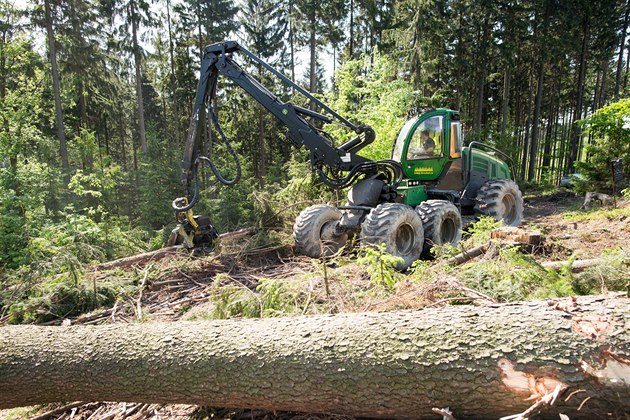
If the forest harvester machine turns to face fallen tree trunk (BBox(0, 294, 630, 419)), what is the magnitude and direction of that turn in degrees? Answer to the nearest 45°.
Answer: approximately 45° to its left

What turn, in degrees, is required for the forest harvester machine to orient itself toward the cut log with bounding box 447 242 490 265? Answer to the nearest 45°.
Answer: approximately 90° to its left

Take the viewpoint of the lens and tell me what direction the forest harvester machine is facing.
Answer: facing the viewer and to the left of the viewer

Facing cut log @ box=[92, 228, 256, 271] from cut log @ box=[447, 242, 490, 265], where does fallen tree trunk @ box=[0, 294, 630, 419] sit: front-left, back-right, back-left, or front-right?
front-left

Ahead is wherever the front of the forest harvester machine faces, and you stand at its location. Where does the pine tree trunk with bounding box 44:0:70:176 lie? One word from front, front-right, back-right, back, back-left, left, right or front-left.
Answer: right

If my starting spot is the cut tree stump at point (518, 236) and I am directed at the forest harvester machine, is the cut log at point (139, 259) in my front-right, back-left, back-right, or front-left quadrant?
front-left

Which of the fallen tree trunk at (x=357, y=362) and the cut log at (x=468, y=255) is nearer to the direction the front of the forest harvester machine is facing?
the fallen tree trunk
